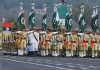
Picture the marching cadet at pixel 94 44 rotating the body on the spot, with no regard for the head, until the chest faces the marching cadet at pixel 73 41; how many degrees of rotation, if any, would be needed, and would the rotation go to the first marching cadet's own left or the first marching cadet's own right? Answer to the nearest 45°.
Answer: approximately 45° to the first marching cadet's own right

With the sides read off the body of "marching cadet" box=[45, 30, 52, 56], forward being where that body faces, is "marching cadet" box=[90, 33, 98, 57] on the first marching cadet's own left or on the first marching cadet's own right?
on the first marching cadet's own left

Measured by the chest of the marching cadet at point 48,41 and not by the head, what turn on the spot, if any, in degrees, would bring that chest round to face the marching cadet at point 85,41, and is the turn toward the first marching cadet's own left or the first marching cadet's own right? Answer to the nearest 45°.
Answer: approximately 135° to the first marching cadet's own left

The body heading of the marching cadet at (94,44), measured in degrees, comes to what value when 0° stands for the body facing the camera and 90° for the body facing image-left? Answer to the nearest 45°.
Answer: approximately 45°
